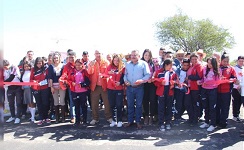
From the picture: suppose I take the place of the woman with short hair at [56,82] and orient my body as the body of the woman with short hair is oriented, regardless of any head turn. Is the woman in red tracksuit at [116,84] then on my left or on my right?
on my left

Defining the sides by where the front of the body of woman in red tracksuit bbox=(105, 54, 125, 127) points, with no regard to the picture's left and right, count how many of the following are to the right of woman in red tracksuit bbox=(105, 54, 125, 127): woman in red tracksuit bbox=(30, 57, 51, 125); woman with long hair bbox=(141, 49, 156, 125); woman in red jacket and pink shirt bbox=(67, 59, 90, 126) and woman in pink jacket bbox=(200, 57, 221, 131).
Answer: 2

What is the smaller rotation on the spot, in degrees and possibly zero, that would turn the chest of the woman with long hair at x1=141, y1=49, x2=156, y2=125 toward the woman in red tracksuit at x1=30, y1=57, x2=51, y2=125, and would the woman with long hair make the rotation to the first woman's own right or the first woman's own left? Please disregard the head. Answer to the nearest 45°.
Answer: approximately 90° to the first woman's own right

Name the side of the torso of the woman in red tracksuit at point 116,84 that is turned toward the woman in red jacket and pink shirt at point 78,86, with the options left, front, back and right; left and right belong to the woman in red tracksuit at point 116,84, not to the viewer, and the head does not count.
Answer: right

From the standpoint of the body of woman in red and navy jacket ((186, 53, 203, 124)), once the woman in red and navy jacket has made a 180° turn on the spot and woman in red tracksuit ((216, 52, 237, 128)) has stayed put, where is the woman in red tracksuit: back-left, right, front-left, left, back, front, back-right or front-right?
front-right

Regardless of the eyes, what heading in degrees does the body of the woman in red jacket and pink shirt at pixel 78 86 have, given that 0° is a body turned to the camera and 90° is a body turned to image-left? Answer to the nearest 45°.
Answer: approximately 0°

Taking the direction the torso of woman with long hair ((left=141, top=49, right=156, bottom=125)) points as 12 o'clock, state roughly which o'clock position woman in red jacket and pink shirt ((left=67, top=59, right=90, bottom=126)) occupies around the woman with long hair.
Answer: The woman in red jacket and pink shirt is roughly at 3 o'clock from the woman with long hair.

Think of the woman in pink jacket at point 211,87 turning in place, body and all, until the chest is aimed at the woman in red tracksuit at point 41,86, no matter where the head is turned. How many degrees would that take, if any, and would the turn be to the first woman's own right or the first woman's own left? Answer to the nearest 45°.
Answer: approximately 45° to the first woman's own right

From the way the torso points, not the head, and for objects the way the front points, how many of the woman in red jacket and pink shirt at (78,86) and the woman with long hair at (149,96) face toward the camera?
2
